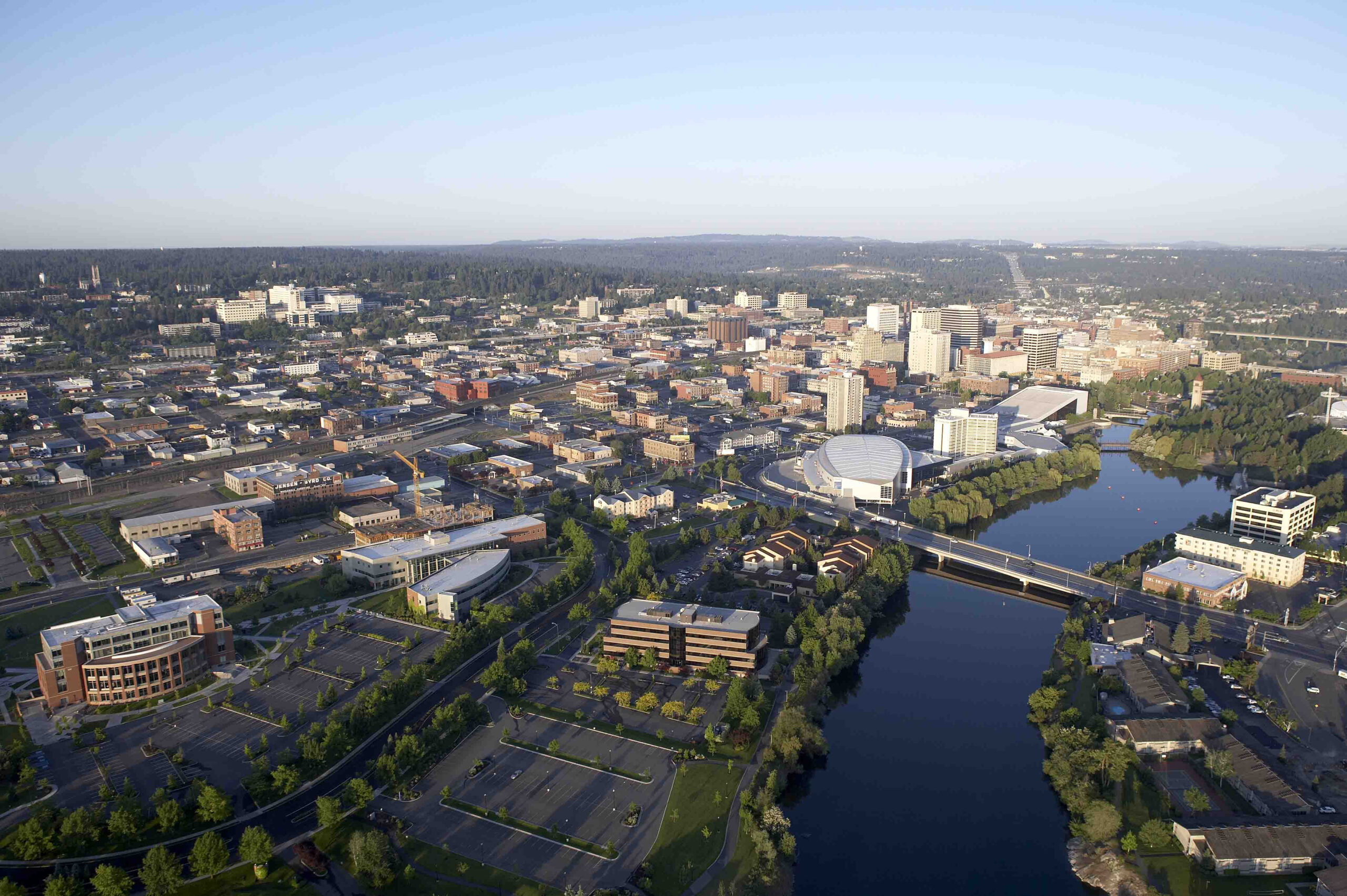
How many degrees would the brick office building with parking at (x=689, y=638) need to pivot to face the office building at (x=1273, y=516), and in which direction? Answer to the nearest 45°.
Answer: approximately 135° to its left

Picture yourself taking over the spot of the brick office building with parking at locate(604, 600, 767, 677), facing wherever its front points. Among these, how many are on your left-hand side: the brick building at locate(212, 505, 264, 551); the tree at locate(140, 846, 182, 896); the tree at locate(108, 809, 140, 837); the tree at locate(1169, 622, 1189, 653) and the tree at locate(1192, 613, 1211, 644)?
2

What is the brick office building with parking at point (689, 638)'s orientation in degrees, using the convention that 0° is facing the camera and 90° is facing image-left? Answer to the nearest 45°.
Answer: approximately 0°

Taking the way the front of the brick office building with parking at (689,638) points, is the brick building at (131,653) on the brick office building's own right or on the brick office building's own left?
on the brick office building's own right

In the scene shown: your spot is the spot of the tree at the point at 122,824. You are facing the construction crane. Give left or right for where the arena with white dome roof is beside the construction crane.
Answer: right

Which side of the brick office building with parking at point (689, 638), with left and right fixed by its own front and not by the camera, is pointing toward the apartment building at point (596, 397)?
back

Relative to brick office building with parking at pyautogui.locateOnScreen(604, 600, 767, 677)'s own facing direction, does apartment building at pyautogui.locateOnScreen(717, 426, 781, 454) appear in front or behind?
behind

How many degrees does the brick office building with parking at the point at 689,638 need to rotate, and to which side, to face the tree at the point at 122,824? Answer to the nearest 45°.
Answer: approximately 45° to its right

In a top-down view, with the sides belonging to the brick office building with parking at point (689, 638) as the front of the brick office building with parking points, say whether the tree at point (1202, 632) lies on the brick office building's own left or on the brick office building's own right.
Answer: on the brick office building's own left

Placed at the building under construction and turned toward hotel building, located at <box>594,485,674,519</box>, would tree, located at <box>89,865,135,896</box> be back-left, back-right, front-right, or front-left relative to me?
back-right
